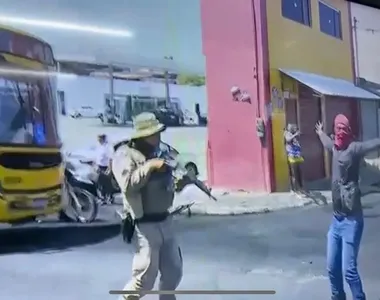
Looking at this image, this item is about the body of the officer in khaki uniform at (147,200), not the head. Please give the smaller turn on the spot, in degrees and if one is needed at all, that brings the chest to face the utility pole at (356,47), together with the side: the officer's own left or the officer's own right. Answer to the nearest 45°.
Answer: approximately 90° to the officer's own left
